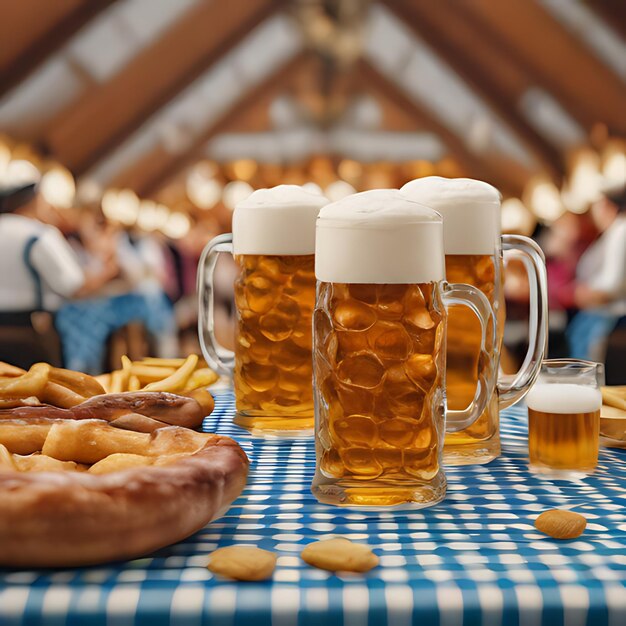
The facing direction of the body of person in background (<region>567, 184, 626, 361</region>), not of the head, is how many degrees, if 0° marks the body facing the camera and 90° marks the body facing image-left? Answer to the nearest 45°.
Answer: approximately 90°

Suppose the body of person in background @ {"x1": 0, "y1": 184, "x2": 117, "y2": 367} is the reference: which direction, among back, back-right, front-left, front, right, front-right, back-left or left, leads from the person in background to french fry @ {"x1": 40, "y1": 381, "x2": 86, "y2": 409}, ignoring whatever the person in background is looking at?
back-right

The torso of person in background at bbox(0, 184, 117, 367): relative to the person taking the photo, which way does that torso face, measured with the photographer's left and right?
facing away from the viewer and to the right of the viewer

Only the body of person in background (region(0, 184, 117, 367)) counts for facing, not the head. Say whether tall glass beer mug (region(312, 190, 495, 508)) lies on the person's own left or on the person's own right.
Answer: on the person's own right

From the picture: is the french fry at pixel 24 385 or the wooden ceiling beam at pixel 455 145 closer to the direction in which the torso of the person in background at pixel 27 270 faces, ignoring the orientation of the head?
the wooden ceiling beam

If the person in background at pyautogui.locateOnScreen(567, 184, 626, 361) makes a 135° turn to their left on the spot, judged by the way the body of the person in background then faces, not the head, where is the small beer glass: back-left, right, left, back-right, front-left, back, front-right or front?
front-right

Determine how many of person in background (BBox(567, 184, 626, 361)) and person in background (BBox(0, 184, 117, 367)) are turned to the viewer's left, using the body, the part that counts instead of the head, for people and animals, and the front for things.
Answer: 1

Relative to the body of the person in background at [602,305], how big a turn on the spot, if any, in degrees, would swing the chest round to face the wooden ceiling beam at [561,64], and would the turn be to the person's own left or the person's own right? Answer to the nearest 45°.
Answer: approximately 90° to the person's own right

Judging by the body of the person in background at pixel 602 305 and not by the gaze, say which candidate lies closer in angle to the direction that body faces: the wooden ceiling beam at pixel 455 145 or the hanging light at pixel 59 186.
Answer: the hanging light

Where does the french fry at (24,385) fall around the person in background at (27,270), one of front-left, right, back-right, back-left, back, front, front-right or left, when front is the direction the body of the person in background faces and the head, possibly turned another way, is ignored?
back-right
